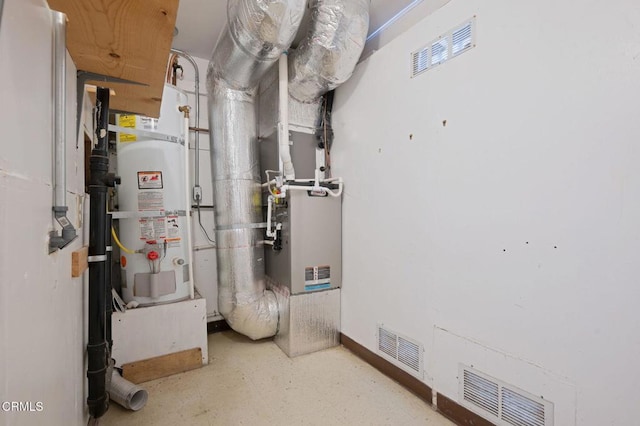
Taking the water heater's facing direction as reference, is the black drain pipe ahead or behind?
ahead

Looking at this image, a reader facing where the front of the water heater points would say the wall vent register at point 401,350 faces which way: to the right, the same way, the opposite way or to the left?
to the right

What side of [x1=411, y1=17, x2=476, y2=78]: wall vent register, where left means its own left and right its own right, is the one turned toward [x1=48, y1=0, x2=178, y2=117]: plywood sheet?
front

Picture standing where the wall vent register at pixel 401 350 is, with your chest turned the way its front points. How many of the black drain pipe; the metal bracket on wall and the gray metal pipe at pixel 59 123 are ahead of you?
3

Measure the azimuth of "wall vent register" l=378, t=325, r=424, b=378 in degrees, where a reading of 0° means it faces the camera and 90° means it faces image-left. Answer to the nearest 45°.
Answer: approximately 45°

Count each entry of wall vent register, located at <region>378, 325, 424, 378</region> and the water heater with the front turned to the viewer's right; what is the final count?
0

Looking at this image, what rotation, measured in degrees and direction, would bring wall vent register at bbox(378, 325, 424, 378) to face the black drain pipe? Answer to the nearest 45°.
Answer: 0° — it already faces it

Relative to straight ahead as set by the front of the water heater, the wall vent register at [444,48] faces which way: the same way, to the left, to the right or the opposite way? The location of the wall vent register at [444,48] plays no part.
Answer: to the right

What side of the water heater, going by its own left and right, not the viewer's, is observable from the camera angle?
front

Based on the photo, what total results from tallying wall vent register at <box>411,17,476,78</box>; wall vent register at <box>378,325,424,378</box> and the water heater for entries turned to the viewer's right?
0
